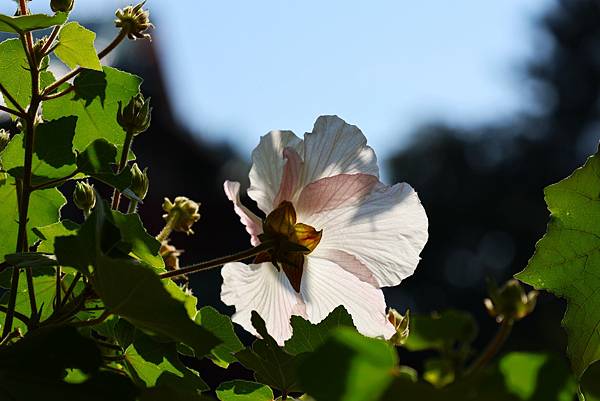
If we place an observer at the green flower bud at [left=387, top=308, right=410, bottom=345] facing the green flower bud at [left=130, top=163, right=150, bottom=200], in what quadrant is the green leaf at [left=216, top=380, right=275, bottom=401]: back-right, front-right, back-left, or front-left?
front-left

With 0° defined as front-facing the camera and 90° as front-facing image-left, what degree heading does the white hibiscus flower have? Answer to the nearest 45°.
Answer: approximately 225°
